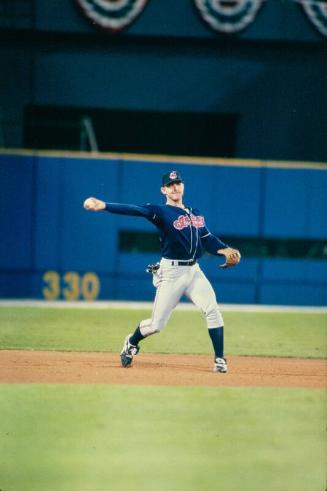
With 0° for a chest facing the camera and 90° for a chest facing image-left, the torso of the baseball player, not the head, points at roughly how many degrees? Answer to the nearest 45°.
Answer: approximately 315°

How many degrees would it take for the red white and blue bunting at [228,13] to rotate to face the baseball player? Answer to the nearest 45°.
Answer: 0° — it already faces them

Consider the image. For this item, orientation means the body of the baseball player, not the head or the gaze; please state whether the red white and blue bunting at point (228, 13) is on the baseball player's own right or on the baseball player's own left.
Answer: on the baseball player's own left

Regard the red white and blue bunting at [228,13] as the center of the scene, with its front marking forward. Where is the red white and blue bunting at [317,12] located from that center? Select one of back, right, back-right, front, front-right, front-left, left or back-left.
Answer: left

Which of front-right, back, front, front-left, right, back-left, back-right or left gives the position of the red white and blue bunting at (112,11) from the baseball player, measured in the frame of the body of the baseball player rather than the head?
back-left

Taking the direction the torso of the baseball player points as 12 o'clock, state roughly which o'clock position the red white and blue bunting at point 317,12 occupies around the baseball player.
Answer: The red white and blue bunting is roughly at 8 o'clock from the baseball player.

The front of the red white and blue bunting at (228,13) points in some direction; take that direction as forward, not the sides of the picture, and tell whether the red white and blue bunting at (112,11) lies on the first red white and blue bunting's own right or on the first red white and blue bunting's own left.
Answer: on the first red white and blue bunting's own right

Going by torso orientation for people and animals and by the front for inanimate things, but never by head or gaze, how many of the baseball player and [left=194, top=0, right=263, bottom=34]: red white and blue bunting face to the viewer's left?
0

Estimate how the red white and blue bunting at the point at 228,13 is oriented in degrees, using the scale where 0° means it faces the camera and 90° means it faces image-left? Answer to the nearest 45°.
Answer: approximately 0°
